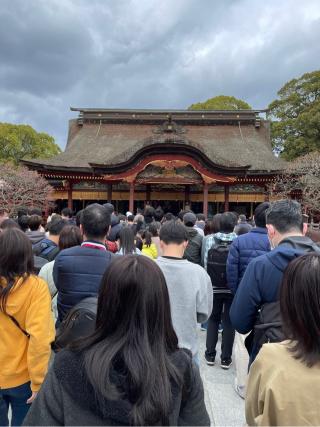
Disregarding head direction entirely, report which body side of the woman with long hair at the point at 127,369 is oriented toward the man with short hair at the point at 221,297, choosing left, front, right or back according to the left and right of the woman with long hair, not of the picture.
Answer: front

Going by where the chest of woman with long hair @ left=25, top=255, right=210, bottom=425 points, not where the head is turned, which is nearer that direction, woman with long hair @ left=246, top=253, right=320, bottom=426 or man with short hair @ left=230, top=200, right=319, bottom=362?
the man with short hair

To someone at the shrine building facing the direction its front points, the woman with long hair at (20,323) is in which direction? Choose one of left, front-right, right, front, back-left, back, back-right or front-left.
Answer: front

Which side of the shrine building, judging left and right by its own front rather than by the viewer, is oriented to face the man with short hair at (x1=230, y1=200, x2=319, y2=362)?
front

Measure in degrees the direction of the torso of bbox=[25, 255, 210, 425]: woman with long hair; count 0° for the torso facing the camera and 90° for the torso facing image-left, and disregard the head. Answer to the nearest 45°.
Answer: approximately 180°

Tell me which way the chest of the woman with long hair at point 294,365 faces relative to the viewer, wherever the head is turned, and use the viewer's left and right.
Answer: facing away from the viewer

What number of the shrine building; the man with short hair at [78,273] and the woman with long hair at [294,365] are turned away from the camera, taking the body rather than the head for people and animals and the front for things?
2

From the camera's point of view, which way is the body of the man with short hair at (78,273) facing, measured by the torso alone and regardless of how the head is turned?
away from the camera

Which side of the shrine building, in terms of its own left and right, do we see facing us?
front

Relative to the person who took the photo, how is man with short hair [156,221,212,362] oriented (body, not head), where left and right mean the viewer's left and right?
facing away from the viewer

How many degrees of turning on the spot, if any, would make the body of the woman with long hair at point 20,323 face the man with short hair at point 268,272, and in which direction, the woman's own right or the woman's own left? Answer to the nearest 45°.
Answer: approximately 90° to the woman's own right

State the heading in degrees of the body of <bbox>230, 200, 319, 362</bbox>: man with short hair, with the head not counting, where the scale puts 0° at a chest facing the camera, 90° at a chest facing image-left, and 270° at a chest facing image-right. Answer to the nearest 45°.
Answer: approximately 135°

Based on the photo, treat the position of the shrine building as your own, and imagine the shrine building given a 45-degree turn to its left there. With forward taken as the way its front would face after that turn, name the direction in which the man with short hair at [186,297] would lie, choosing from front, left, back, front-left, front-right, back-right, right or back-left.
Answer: front-right

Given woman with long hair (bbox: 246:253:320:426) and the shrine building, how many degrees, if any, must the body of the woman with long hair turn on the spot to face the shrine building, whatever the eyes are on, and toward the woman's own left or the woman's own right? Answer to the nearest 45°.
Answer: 0° — they already face it

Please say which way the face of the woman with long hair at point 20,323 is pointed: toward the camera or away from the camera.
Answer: away from the camera

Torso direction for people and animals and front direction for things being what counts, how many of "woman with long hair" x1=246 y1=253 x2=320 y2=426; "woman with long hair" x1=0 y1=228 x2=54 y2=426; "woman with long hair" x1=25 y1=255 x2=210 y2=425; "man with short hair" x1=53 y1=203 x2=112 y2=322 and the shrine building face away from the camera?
4

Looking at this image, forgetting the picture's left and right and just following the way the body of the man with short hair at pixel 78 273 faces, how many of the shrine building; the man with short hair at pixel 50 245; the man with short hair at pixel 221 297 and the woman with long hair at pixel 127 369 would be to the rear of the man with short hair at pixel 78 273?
1

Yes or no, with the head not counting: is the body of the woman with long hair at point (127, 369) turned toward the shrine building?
yes
